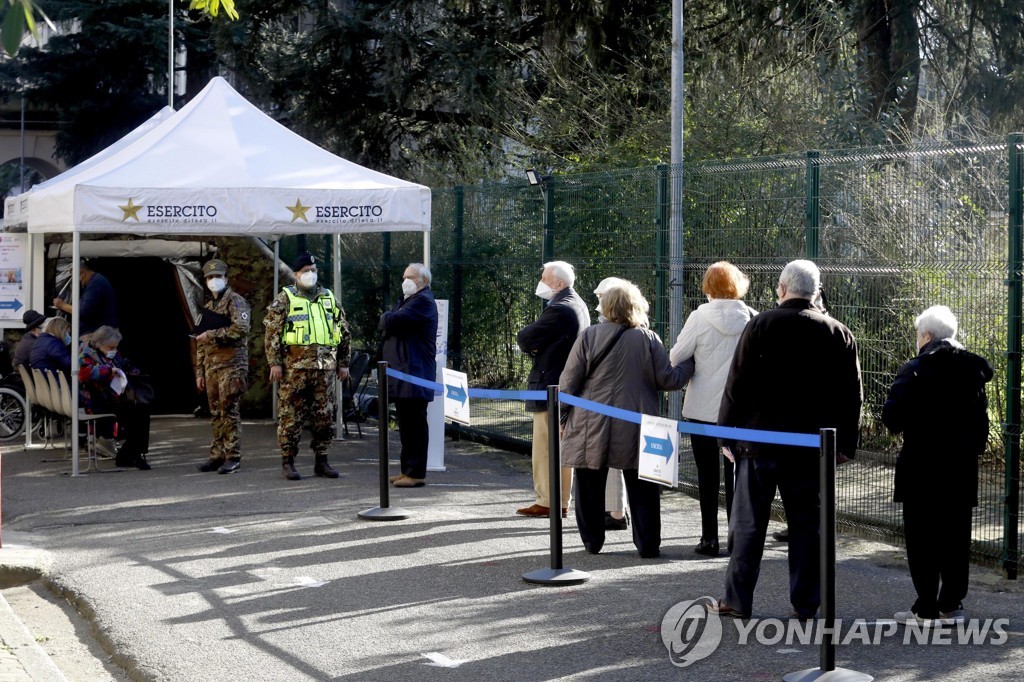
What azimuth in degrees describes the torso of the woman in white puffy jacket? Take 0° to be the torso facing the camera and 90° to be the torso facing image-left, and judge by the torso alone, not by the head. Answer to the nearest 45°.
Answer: approximately 135°

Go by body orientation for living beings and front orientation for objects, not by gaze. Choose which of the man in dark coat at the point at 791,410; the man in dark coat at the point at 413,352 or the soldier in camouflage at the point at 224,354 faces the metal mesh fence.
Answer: the man in dark coat at the point at 791,410

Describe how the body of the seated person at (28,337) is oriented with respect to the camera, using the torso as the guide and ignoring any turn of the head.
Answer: to the viewer's right

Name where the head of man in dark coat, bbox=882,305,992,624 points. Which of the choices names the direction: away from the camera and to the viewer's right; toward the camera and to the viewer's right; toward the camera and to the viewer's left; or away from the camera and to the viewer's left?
away from the camera and to the viewer's left

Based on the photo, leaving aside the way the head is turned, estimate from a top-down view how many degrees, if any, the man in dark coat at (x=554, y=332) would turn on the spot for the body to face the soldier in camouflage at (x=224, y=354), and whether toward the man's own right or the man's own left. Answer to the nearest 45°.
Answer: approximately 45° to the man's own right

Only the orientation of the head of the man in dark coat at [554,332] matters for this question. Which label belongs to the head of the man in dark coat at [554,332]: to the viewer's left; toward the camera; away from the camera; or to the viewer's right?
to the viewer's left

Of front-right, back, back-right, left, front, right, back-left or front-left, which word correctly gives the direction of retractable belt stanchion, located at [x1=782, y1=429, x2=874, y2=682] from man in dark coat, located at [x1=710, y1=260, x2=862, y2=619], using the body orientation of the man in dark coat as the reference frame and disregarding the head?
back

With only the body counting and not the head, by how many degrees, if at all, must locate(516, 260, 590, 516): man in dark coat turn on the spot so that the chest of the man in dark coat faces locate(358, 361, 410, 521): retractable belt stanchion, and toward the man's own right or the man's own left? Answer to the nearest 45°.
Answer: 0° — they already face it

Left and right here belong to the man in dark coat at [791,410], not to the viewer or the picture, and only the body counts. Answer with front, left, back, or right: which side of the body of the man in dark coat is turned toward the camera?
back

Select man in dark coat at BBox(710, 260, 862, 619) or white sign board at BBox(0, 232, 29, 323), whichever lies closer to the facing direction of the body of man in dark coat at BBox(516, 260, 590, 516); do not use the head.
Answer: the white sign board

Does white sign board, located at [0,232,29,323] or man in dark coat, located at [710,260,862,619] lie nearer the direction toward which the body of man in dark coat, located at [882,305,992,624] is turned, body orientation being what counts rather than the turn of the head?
the white sign board
